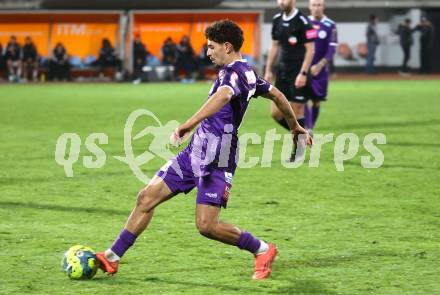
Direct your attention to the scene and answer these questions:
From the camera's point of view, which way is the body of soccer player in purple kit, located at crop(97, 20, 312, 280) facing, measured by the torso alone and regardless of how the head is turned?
to the viewer's left

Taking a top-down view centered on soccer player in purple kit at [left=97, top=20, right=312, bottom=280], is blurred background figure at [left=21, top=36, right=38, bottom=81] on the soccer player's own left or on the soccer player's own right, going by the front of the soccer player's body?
on the soccer player's own right

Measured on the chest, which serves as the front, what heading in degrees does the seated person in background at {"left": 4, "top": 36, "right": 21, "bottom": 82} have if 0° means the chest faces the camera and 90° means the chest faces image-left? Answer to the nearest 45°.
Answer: approximately 0°

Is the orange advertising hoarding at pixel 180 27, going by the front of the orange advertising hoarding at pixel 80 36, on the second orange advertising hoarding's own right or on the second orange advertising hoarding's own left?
on the second orange advertising hoarding's own left

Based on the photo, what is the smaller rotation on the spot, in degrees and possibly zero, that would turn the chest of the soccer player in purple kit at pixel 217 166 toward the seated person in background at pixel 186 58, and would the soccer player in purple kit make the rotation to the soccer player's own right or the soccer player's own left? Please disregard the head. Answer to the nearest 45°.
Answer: approximately 90° to the soccer player's own right

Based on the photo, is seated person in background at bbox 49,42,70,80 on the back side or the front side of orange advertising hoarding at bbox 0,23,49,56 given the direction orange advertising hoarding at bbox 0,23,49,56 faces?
on the front side

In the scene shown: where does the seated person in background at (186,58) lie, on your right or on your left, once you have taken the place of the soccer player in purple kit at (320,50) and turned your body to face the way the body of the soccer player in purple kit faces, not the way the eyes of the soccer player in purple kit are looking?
on your right

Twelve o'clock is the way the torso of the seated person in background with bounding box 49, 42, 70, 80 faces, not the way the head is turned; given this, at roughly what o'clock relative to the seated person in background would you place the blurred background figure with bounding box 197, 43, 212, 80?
The blurred background figure is roughly at 9 o'clock from the seated person in background.

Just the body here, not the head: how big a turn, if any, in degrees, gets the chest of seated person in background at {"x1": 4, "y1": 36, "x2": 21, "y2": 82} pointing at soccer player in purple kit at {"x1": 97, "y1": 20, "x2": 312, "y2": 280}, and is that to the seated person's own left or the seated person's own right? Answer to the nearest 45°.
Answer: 0° — they already face them

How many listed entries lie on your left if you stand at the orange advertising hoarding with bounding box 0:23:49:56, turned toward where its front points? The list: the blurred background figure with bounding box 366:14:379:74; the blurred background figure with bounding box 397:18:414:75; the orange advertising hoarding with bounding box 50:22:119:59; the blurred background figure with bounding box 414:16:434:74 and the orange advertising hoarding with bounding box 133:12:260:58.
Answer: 5

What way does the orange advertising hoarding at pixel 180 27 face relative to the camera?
toward the camera

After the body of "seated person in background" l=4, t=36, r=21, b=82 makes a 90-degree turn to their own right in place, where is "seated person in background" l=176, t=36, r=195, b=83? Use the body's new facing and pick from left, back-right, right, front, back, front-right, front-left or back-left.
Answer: back

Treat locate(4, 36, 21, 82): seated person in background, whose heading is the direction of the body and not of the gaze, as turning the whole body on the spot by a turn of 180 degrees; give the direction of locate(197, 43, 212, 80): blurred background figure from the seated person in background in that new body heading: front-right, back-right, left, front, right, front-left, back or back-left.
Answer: right

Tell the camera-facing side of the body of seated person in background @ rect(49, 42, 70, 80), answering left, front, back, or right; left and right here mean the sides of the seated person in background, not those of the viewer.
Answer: front

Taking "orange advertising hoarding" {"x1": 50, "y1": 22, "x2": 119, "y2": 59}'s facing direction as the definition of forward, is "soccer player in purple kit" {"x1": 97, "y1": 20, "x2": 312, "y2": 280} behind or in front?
in front

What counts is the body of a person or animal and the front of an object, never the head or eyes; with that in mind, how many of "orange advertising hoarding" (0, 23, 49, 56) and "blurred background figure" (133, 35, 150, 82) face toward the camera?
2

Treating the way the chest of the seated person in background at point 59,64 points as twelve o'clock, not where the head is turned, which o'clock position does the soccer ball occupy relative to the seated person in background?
The soccer ball is roughly at 12 o'clock from the seated person in background.

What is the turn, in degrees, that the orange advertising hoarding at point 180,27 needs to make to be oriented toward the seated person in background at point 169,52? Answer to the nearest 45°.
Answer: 0° — it already faces them
